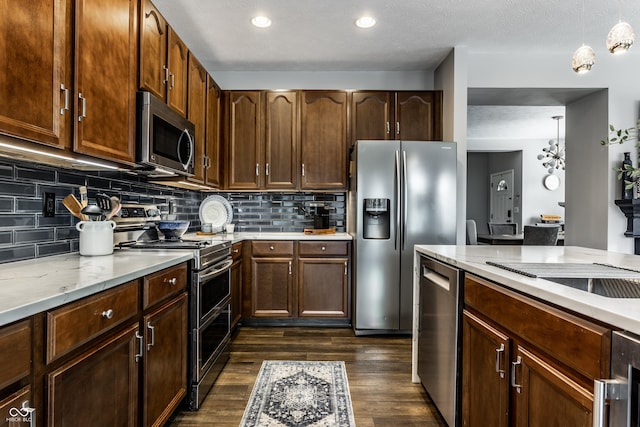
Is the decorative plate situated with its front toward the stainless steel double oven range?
yes

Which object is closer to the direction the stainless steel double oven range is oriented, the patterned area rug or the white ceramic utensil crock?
the patterned area rug

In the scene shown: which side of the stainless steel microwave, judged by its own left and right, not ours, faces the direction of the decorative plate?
left

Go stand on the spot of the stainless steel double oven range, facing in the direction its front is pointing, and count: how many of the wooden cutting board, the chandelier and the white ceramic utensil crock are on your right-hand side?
1

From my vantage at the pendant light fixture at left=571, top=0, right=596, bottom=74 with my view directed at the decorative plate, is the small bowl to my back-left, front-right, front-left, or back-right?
front-left

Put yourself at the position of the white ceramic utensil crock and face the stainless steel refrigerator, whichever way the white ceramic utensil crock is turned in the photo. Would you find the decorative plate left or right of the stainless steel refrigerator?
left

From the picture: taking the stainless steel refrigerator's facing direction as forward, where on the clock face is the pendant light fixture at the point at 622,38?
The pendant light fixture is roughly at 11 o'clock from the stainless steel refrigerator.

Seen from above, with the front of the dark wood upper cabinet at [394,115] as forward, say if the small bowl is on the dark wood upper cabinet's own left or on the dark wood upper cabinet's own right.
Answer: on the dark wood upper cabinet's own right

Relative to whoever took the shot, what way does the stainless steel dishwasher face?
facing the viewer and to the left of the viewer

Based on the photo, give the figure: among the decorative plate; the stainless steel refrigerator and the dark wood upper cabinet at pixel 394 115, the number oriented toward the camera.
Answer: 3

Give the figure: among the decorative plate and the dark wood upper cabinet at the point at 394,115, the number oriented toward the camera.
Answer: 2

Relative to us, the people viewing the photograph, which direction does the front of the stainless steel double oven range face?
facing the viewer and to the right of the viewer

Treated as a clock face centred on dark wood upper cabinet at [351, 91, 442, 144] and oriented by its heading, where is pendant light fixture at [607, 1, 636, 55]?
The pendant light fixture is roughly at 11 o'clock from the dark wood upper cabinet.

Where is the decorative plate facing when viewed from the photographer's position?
facing the viewer

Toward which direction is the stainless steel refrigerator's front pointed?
toward the camera

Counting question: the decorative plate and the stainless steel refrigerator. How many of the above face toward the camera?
2

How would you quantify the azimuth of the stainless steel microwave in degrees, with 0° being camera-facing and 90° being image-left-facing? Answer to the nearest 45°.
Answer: approximately 315°

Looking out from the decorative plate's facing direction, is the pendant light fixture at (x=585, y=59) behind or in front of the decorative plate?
in front

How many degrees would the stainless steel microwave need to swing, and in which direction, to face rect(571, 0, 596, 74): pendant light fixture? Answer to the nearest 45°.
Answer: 0° — it already faces it

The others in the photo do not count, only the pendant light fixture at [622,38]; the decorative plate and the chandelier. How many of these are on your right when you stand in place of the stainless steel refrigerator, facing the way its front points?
1
